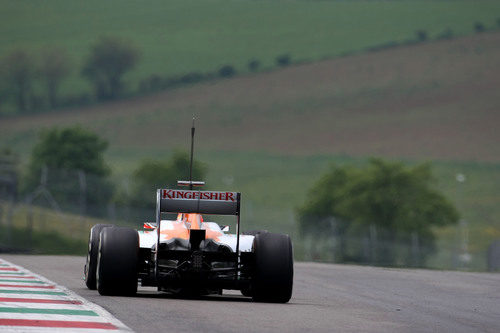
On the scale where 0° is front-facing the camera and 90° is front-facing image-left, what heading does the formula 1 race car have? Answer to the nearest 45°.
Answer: approximately 180°
